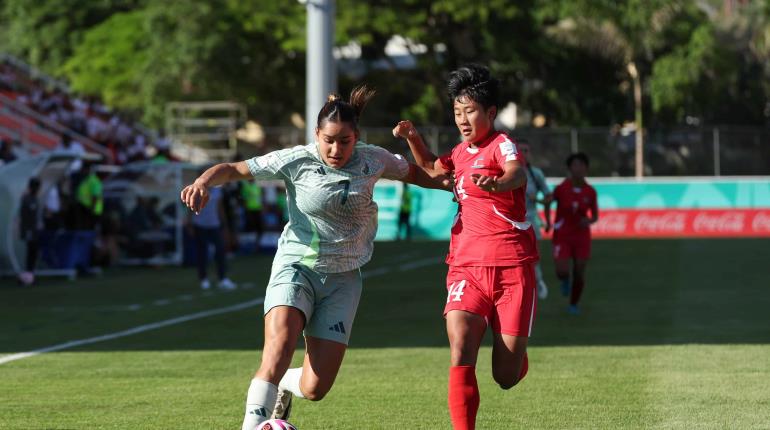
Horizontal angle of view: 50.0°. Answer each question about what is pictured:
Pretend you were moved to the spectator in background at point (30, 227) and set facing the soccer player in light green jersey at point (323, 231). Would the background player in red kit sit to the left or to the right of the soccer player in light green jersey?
left

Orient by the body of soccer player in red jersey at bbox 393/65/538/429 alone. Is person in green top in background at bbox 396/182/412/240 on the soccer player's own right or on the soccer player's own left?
on the soccer player's own right

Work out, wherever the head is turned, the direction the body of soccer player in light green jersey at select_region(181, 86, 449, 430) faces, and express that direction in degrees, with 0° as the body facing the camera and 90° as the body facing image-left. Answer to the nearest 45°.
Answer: approximately 0°

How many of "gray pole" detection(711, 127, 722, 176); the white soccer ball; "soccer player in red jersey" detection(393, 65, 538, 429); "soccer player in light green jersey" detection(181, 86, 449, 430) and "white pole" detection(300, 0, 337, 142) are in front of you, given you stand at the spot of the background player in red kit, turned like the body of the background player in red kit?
3

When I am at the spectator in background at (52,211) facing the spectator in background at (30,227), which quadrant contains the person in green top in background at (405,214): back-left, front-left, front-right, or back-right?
back-left

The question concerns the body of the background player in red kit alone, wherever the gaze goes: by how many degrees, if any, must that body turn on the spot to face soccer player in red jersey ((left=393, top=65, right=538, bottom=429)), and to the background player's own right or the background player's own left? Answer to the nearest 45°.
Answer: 0° — they already face them

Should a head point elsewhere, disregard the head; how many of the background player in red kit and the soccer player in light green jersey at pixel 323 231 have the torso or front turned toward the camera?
2

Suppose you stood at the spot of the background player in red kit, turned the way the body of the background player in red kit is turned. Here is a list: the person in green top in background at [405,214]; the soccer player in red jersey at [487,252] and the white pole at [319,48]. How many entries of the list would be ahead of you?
1
